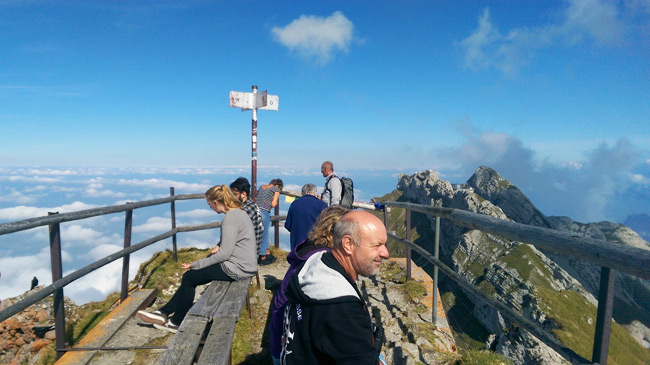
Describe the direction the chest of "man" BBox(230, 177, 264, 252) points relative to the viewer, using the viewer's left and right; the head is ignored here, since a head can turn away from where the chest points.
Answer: facing to the left of the viewer

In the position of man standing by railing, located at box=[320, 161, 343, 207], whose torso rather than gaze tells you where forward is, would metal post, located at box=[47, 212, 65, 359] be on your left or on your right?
on your left

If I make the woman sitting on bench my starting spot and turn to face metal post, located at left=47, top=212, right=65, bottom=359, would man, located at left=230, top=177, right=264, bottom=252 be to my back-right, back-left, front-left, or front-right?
back-right

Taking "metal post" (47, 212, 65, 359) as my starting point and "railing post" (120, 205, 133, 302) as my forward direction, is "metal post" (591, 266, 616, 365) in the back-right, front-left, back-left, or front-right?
back-right

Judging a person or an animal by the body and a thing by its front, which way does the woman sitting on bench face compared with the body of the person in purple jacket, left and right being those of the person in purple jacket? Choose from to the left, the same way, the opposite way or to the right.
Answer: the opposite way

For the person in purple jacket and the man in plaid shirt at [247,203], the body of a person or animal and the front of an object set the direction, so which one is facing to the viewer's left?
the man in plaid shirt

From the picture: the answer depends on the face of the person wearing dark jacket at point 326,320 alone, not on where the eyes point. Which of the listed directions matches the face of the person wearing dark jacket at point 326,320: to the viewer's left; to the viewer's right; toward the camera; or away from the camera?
to the viewer's right

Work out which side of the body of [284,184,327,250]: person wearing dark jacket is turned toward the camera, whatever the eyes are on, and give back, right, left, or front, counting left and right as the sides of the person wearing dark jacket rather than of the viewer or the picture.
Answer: back
